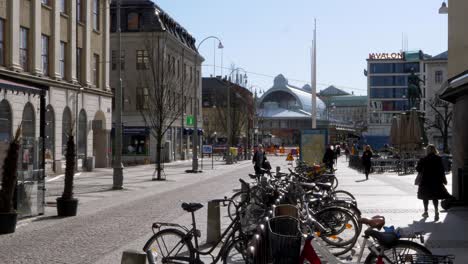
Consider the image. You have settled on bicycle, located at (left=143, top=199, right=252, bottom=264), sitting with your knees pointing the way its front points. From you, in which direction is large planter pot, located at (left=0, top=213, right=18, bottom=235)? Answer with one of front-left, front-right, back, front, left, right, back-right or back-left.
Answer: back-left

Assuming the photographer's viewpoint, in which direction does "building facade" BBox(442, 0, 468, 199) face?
facing to the left of the viewer

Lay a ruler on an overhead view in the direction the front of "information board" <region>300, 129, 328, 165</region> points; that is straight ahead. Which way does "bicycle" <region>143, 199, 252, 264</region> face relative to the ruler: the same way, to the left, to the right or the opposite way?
to the left

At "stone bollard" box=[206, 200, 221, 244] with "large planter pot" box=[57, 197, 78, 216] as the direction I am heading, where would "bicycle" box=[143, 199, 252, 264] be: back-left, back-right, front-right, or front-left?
back-left

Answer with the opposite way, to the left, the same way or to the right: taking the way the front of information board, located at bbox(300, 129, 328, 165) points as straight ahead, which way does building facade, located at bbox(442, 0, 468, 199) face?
to the right

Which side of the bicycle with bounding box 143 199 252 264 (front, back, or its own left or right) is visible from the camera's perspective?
right

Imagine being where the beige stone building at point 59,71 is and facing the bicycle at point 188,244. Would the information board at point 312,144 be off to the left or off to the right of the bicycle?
left

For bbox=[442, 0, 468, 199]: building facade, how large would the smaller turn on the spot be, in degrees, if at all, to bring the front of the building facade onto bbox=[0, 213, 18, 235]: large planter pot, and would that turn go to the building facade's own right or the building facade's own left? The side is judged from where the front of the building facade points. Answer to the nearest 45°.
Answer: approximately 45° to the building facade's own left
